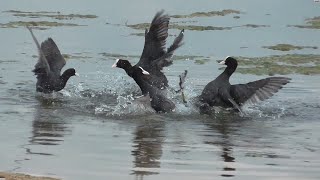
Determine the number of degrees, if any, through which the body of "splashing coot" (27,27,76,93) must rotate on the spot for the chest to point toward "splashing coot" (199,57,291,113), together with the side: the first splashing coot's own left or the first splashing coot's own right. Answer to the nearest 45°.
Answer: approximately 45° to the first splashing coot's own right

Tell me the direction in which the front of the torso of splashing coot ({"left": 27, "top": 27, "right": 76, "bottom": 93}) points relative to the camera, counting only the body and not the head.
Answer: to the viewer's right
